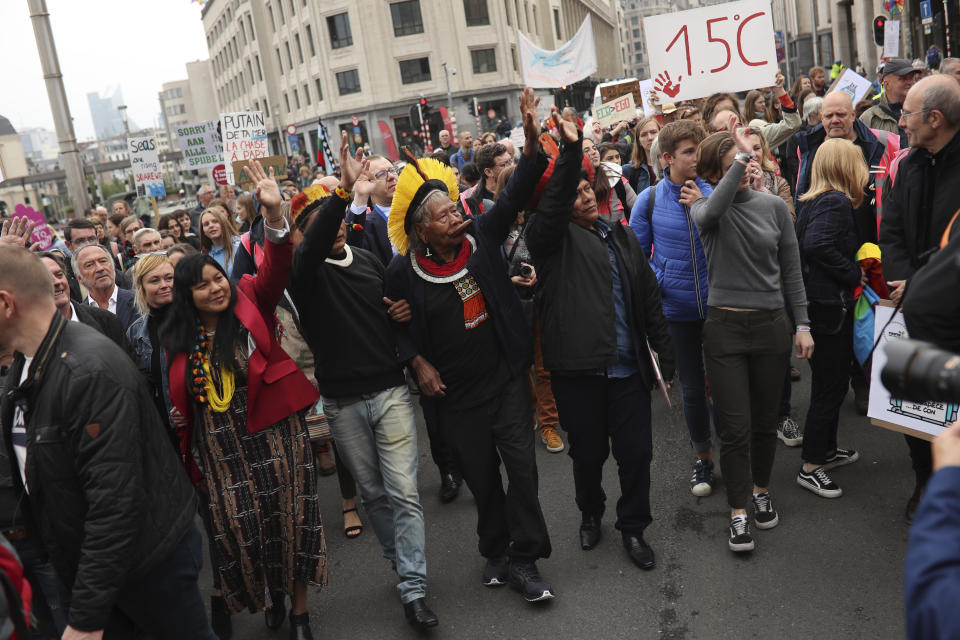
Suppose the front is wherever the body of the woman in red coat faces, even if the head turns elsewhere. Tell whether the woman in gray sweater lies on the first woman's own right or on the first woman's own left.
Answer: on the first woman's own left

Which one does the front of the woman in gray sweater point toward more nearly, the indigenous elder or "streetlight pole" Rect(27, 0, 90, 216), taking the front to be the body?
the indigenous elder

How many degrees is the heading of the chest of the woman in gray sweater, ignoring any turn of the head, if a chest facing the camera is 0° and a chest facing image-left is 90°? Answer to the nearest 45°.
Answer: approximately 0°

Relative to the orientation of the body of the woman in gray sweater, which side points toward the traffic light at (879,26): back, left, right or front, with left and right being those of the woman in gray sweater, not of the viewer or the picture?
back

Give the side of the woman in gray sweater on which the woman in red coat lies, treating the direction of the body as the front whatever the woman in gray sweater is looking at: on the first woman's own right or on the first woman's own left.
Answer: on the first woman's own right

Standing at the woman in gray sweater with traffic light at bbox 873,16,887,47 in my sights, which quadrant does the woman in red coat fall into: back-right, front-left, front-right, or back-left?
back-left

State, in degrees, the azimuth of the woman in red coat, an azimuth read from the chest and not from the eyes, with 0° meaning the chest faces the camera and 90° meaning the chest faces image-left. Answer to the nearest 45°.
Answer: approximately 0°

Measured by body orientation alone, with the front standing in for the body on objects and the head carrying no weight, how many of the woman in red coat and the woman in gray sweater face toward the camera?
2

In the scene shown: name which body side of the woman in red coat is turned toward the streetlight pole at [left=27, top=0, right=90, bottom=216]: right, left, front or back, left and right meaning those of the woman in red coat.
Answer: back

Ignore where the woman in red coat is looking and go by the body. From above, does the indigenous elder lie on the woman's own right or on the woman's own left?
on the woman's own left
